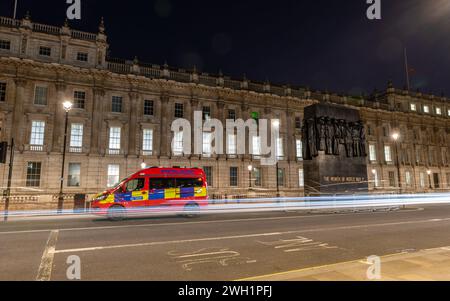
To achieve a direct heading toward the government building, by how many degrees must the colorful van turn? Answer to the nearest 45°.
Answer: approximately 90° to its right

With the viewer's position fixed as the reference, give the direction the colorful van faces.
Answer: facing to the left of the viewer
